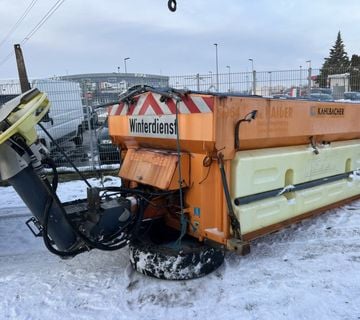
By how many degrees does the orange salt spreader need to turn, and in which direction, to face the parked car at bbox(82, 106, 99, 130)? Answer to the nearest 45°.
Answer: approximately 90° to its left

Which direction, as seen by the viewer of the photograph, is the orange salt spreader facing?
facing away from the viewer and to the right of the viewer

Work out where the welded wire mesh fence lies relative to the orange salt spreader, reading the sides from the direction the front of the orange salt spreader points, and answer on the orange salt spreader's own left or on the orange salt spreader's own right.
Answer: on the orange salt spreader's own left

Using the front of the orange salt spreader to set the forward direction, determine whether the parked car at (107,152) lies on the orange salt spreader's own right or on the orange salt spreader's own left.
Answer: on the orange salt spreader's own left
